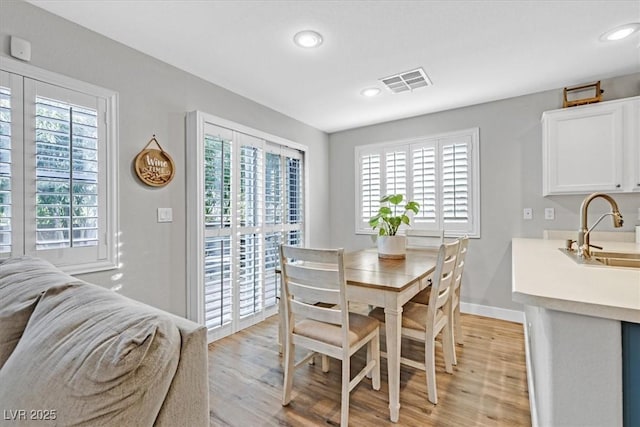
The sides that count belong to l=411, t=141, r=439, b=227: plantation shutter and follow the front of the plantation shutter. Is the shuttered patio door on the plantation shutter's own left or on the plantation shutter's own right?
on the plantation shutter's own right

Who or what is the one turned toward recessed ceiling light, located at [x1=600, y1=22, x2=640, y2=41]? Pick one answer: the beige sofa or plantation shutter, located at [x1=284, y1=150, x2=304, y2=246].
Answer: the plantation shutter

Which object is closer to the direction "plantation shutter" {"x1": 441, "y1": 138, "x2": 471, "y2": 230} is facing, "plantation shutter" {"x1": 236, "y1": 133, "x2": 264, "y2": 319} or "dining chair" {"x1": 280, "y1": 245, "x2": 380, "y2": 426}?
the dining chair

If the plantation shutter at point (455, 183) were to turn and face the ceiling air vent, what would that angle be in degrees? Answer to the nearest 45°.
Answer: approximately 45° to its right

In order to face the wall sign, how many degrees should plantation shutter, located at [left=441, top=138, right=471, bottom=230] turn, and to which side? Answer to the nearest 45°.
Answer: approximately 45° to its right

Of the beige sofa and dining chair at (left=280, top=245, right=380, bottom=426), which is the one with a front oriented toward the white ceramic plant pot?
the dining chair

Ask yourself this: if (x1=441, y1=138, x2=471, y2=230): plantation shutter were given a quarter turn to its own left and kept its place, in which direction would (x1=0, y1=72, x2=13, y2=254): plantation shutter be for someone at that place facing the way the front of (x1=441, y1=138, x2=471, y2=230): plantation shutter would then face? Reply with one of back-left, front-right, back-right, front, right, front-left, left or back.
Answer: back-right

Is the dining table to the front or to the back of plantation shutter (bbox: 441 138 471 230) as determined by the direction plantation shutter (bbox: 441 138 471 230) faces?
to the front

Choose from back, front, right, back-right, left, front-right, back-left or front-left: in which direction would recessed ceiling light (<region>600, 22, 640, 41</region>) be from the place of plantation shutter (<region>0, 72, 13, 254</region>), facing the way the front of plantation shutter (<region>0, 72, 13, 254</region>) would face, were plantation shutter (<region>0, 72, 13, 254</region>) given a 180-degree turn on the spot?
back

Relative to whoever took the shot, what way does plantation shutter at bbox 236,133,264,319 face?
facing the viewer and to the right of the viewer

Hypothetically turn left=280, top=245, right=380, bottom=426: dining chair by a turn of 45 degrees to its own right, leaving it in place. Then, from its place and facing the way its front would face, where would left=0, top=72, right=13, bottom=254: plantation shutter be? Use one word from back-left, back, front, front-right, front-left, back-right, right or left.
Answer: back

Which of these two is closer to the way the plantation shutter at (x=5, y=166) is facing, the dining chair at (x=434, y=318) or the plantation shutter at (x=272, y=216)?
the dining chair

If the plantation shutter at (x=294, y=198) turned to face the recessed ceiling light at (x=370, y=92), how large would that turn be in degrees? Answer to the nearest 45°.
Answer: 0° — it already faces it
